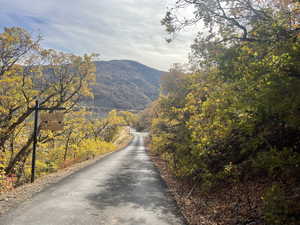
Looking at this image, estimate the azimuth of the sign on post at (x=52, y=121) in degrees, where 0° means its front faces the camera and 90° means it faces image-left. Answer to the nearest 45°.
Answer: approximately 0°
